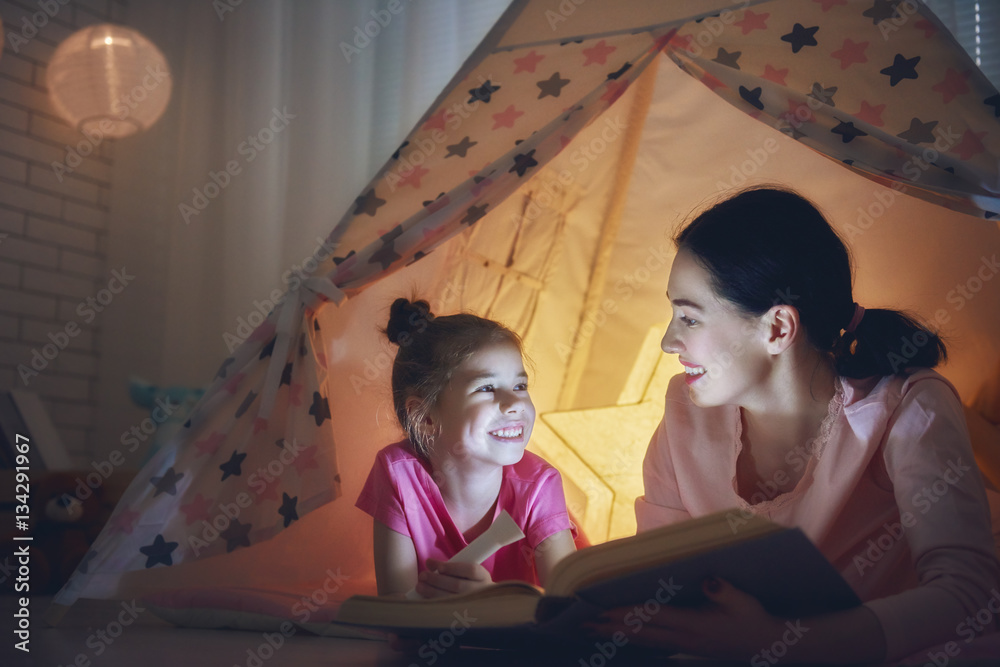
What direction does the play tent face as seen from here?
toward the camera
